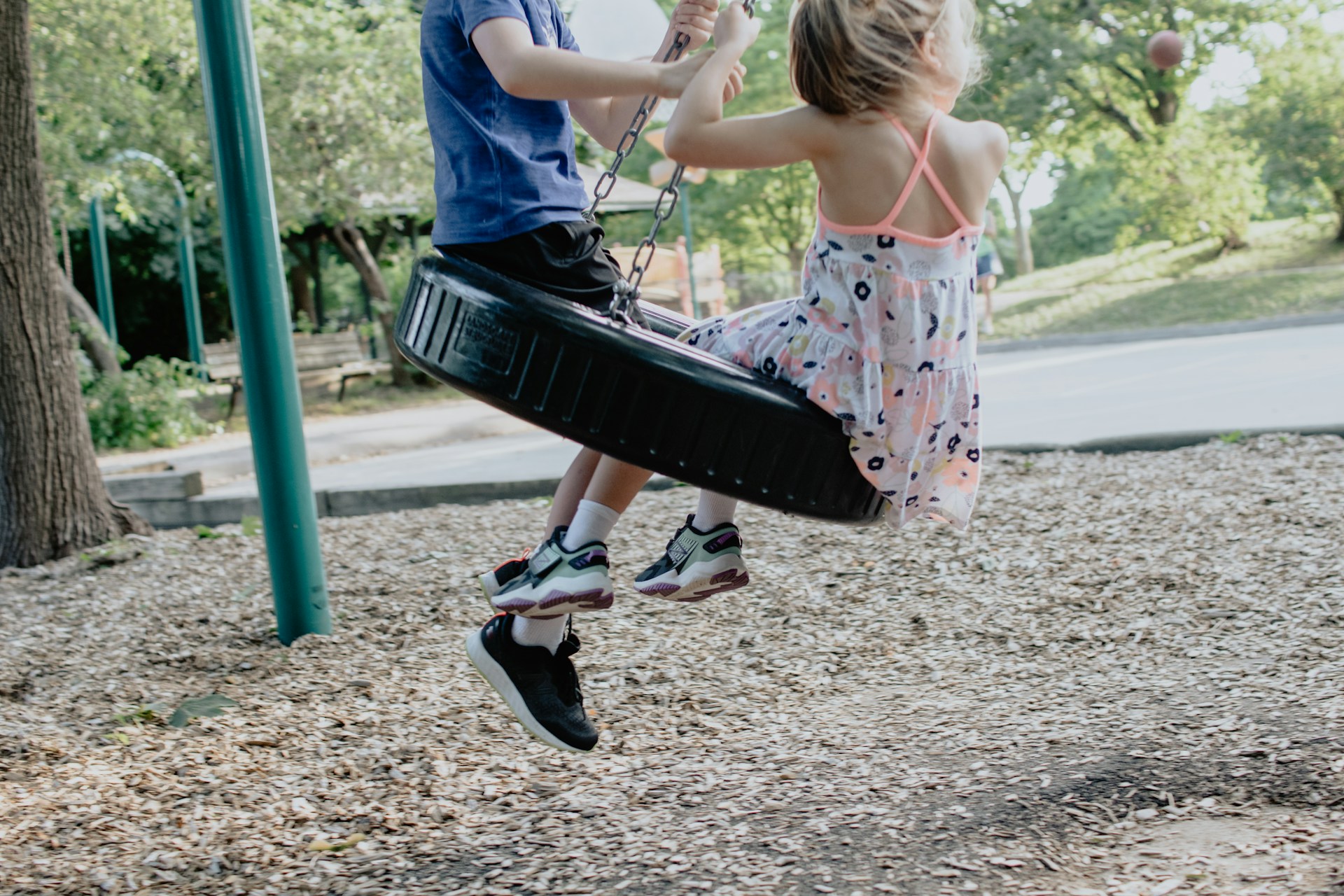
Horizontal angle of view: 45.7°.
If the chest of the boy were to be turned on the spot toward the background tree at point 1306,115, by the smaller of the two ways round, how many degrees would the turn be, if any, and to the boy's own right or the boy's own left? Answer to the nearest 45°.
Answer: approximately 45° to the boy's own left

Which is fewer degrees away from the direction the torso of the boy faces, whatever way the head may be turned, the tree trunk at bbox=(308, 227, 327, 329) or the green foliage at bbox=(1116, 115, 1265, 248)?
the green foliage

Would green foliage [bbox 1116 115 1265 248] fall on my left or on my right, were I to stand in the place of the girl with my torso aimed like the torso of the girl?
on my right

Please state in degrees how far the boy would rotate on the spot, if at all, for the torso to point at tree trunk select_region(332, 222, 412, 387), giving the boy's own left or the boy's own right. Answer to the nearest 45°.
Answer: approximately 90° to the boy's own left

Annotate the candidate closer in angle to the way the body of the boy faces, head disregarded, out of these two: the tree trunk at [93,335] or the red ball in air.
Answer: the red ball in air

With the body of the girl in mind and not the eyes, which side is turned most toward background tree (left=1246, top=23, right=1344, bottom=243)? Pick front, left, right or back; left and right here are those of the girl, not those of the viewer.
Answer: right

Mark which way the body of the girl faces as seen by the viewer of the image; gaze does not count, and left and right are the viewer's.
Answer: facing away from the viewer and to the left of the viewer

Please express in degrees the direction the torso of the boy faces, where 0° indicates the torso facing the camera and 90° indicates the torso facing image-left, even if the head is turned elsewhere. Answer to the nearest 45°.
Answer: approximately 270°
